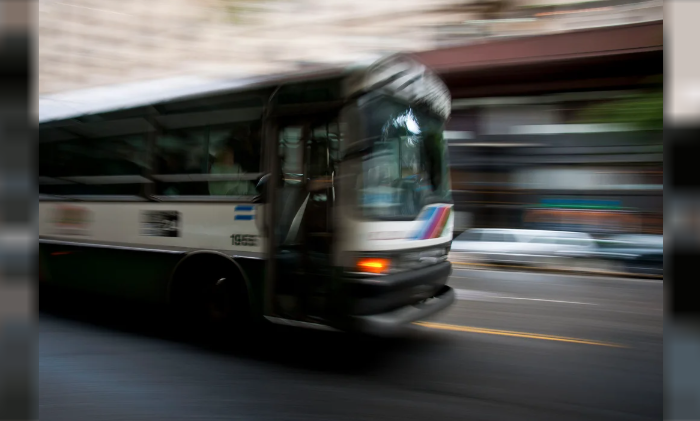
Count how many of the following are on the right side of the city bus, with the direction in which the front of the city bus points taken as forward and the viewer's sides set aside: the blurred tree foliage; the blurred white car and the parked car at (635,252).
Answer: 0

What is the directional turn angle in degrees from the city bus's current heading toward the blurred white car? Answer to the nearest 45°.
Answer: approximately 90° to its left

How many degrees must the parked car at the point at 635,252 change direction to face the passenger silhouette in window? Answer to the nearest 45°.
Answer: approximately 90° to its left

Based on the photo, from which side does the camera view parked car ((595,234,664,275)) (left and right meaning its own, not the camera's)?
left

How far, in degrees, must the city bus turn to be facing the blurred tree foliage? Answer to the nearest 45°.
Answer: approximately 90° to its left

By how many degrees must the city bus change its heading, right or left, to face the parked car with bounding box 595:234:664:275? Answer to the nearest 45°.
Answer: approximately 90° to its left

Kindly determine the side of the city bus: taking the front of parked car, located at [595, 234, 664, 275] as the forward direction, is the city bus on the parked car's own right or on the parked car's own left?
on the parked car's own left

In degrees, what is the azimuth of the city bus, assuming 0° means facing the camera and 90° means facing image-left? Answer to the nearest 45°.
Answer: approximately 315°
